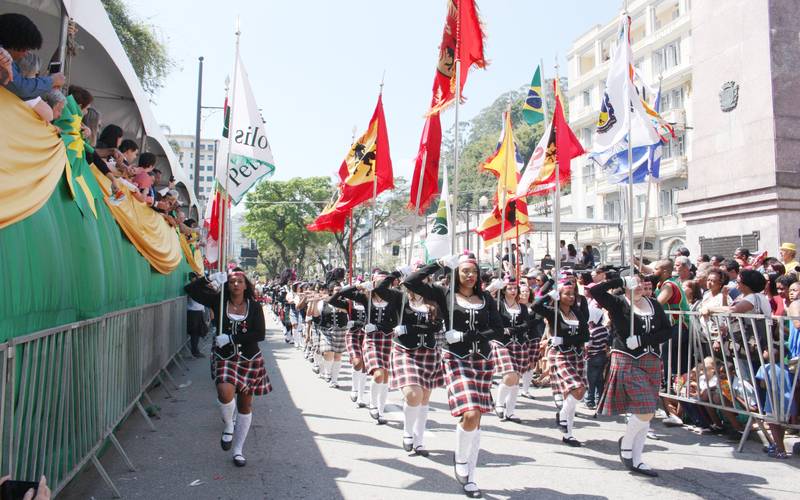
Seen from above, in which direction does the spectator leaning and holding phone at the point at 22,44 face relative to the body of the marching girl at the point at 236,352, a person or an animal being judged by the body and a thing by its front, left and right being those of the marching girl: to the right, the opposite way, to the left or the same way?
to the left

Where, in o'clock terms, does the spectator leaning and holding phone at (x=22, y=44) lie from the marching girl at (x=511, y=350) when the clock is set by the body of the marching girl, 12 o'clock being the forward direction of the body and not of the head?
The spectator leaning and holding phone is roughly at 1 o'clock from the marching girl.

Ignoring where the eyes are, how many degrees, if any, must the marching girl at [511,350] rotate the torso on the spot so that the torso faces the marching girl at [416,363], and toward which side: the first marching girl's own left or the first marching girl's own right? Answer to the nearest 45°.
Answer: approximately 45° to the first marching girl's own right

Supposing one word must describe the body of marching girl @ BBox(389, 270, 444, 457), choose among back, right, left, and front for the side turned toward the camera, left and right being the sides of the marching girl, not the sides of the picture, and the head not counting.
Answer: front

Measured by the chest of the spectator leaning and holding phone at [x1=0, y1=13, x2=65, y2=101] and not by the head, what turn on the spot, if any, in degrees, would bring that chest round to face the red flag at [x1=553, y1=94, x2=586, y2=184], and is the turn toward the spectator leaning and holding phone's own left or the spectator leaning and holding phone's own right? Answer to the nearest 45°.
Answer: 0° — they already face it

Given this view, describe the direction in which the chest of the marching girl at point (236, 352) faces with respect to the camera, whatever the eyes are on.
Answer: toward the camera

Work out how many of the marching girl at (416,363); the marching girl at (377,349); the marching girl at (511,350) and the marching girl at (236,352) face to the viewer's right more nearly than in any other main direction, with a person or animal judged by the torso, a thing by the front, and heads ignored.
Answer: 0

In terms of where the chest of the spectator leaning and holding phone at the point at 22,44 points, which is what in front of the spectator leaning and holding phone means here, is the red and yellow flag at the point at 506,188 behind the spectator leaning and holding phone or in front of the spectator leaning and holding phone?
in front

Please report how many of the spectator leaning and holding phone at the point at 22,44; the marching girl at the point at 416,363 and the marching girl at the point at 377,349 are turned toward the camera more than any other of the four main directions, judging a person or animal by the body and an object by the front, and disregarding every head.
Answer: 2

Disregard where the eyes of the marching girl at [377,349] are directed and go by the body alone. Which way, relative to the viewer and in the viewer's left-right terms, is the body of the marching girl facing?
facing the viewer

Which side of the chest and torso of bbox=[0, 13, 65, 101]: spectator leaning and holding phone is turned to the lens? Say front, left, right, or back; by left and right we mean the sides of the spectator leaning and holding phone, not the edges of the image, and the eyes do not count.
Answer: right

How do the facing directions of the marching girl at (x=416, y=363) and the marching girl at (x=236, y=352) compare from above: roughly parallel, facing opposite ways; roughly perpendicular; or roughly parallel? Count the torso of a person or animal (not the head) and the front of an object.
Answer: roughly parallel

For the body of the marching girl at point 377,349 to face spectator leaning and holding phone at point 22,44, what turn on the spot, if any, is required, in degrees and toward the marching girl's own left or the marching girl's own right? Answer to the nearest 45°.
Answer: approximately 45° to the marching girl's own right

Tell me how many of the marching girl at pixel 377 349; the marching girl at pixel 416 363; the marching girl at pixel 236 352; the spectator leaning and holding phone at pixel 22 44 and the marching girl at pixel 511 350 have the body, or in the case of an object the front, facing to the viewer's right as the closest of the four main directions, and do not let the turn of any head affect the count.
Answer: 1
